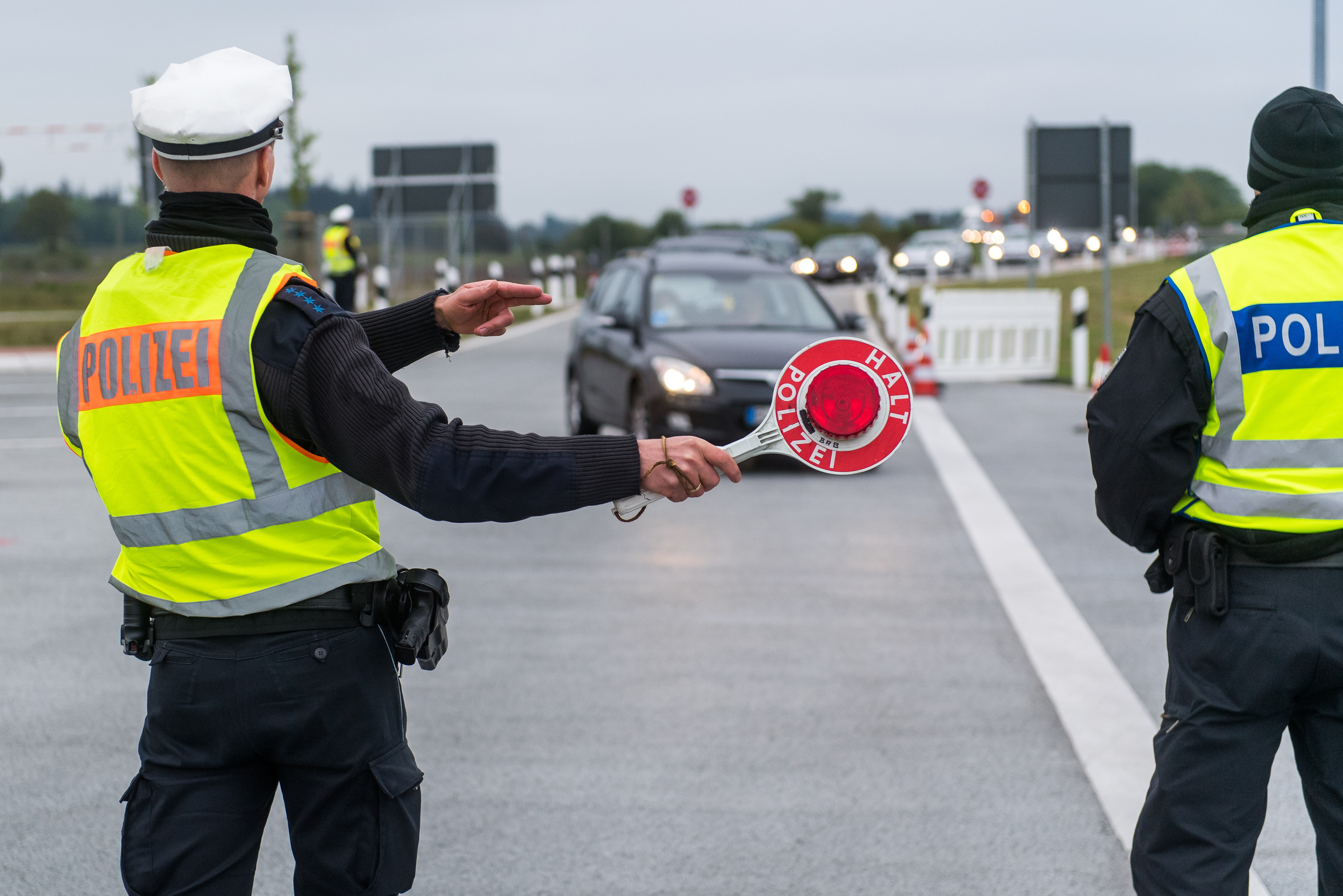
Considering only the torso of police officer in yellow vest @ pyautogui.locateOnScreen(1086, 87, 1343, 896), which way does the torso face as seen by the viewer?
away from the camera

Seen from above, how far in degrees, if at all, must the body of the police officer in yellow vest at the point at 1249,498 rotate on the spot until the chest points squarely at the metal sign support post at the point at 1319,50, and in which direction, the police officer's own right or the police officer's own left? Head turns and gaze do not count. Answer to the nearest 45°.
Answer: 0° — they already face it

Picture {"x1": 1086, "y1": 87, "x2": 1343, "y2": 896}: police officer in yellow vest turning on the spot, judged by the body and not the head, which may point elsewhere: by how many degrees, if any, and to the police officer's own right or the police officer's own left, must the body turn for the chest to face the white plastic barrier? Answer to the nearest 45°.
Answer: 0° — they already face it

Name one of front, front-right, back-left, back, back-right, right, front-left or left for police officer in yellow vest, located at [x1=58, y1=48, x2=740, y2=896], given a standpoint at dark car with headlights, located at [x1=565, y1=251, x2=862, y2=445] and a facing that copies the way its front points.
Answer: front-right

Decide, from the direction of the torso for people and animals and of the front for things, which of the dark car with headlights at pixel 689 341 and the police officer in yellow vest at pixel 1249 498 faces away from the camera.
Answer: the police officer in yellow vest

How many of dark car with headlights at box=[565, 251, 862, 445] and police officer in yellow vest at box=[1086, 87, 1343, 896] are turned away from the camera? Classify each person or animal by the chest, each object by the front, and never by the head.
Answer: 1

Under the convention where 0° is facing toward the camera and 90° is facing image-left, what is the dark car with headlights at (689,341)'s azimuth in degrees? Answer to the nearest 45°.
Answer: approximately 315°

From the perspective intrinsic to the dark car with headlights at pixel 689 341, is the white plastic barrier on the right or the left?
on its left

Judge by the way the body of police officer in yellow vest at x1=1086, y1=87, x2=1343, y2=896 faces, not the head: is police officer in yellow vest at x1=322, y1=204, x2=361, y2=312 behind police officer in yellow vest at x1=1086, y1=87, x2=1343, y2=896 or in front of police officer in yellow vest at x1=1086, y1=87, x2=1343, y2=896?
in front

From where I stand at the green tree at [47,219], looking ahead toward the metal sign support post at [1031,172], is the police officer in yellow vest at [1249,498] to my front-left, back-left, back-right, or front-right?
front-right

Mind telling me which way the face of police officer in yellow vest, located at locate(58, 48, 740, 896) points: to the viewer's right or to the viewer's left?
to the viewer's right
